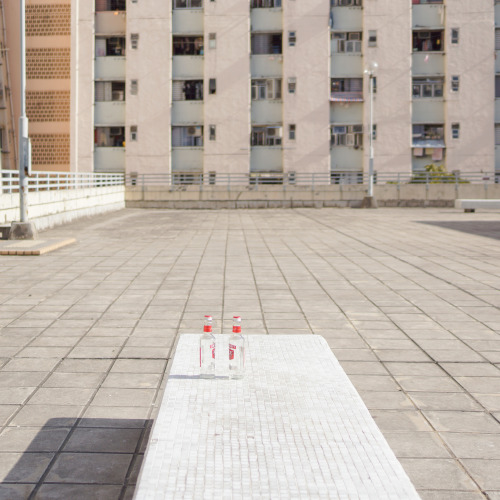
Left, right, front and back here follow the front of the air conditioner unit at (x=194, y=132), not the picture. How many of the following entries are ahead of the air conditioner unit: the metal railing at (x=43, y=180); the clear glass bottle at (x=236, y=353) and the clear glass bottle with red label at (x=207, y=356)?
3

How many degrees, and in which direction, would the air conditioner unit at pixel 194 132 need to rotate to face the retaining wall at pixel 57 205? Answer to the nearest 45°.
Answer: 0° — it already faces it

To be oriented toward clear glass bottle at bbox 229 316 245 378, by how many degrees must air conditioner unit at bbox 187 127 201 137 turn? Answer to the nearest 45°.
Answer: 0° — it already faces it

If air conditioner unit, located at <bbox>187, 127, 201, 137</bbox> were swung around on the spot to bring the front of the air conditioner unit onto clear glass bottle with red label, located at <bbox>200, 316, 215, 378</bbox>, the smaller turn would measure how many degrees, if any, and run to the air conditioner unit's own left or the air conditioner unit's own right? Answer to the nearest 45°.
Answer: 0° — it already faces it

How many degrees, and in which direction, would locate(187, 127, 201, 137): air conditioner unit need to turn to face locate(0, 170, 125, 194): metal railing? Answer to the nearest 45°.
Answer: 0° — it already faces it

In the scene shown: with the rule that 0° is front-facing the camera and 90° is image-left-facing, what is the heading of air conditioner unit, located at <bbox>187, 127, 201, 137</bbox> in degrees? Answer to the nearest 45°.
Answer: approximately 0°
